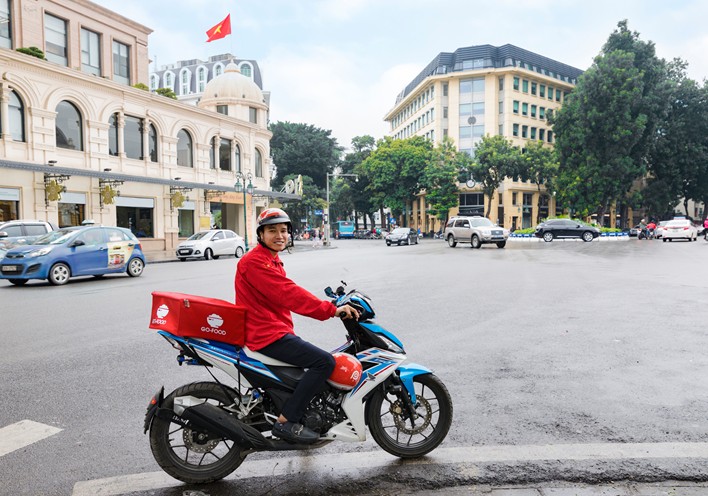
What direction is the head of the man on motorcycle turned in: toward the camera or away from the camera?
toward the camera

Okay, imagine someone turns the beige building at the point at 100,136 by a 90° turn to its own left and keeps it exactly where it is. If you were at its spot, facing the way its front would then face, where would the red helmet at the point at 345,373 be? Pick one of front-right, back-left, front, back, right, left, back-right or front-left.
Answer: back-right

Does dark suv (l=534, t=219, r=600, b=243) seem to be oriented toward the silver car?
no

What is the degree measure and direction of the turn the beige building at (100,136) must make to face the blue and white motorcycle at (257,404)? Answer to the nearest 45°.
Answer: approximately 45° to its right

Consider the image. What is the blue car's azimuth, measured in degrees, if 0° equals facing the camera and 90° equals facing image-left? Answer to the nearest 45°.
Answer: approximately 45°

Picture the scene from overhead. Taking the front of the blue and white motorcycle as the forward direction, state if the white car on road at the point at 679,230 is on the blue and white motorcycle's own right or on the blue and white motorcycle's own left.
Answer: on the blue and white motorcycle's own left

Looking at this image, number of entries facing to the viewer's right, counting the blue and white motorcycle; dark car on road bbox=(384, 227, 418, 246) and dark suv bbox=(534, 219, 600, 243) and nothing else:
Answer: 2

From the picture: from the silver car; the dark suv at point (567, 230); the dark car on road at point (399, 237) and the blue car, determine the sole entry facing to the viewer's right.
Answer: the dark suv

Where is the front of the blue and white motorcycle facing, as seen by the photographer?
facing to the right of the viewer

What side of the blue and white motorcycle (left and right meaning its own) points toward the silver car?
left

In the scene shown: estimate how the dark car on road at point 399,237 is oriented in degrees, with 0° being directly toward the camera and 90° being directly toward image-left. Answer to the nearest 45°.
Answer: approximately 45°

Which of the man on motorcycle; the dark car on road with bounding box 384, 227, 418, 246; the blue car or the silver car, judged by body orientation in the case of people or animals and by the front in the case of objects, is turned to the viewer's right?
the man on motorcycle

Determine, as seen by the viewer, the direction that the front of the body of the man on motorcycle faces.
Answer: to the viewer's right
